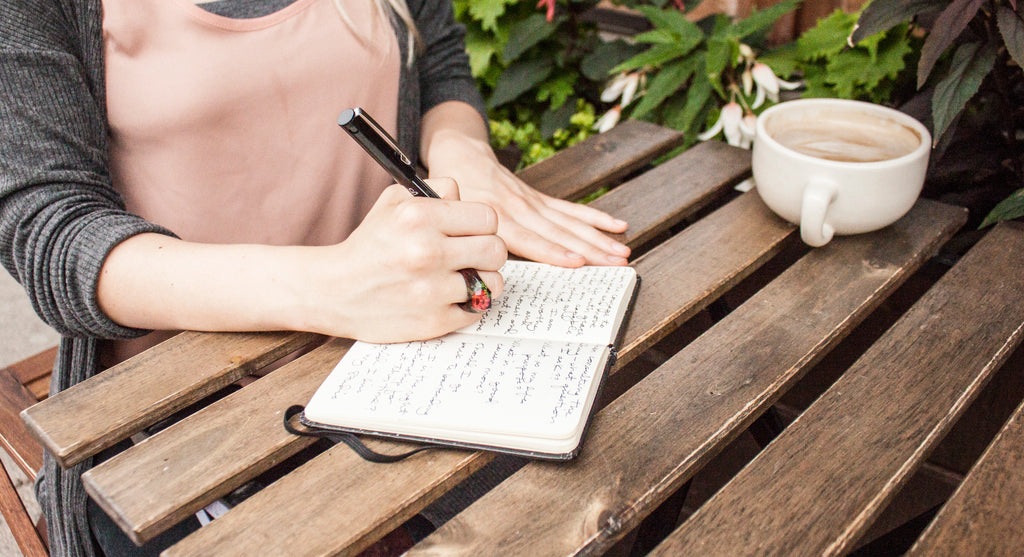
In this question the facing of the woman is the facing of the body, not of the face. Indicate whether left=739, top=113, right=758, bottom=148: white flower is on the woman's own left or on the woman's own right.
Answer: on the woman's own left

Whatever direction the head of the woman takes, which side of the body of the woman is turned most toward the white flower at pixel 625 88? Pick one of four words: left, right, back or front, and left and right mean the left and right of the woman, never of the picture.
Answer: left

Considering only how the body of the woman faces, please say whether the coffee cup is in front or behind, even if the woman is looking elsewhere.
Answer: in front

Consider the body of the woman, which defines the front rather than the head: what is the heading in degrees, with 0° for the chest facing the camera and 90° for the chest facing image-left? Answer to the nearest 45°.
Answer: approximately 315°

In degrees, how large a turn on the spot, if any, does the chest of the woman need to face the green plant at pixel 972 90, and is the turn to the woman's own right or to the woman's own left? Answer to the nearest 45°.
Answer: approximately 45° to the woman's own left
